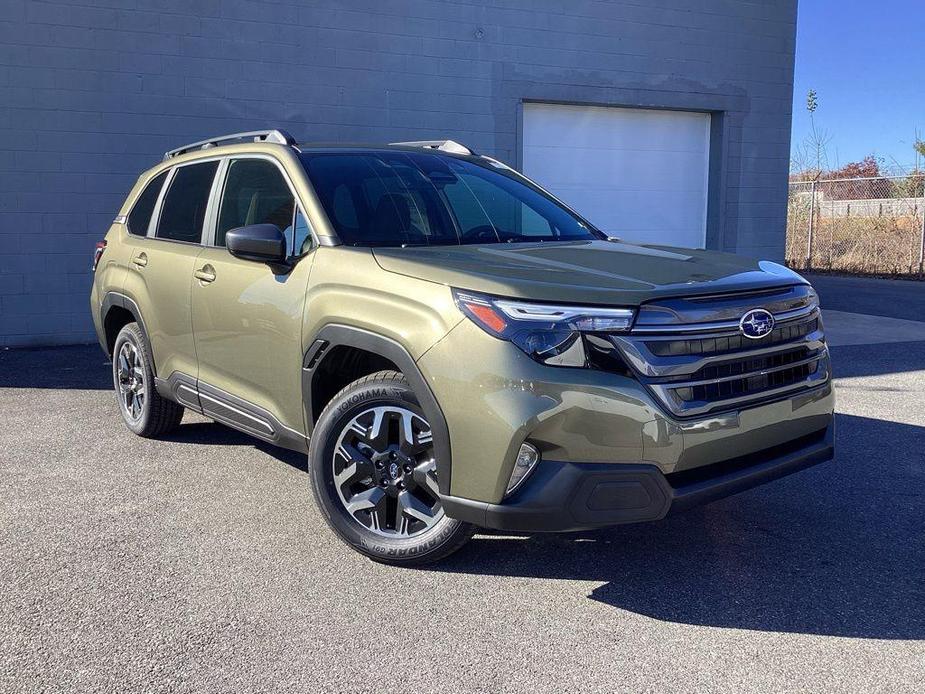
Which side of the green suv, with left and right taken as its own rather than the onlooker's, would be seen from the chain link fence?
left

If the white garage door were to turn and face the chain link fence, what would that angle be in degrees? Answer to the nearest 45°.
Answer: approximately 135° to its left

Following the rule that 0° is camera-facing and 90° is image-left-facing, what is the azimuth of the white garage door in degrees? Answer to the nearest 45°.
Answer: approximately 0°

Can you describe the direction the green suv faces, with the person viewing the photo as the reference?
facing the viewer and to the right of the viewer
